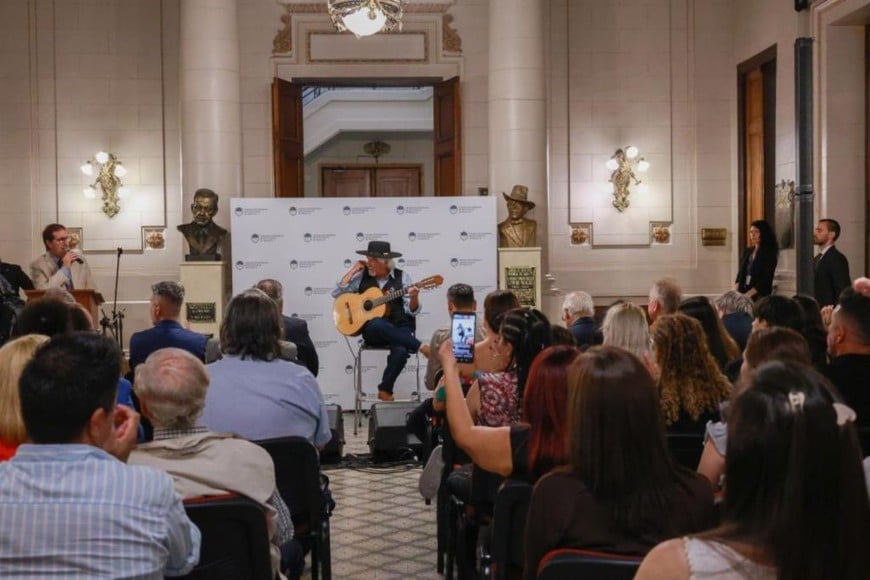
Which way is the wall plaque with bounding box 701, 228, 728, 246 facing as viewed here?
toward the camera

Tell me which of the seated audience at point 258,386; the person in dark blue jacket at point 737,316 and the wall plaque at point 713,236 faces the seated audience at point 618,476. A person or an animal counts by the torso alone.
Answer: the wall plaque

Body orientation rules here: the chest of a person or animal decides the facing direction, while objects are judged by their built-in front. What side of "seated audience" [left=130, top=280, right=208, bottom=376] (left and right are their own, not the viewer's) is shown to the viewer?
back

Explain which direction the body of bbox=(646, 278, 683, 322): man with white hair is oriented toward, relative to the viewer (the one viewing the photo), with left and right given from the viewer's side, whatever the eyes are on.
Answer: facing away from the viewer and to the left of the viewer

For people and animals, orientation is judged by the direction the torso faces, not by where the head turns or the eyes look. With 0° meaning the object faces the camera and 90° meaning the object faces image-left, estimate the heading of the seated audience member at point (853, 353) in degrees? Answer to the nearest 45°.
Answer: approximately 135°

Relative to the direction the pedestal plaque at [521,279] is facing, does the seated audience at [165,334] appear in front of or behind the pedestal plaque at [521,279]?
in front

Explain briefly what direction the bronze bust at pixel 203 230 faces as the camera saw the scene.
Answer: facing the viewer

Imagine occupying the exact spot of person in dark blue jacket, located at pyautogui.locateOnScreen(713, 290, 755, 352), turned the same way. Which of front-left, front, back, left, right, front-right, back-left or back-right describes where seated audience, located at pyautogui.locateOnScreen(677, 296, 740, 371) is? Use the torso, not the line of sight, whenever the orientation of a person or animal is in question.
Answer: back-left

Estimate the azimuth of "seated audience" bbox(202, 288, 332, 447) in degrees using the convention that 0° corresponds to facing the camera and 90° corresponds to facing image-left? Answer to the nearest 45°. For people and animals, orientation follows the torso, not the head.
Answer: approximately 180°

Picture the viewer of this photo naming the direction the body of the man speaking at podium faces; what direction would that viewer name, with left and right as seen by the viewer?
facing the viewer and to the right of the viewer
